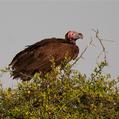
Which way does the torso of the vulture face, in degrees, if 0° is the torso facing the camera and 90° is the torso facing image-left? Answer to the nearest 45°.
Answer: approximately 270°
